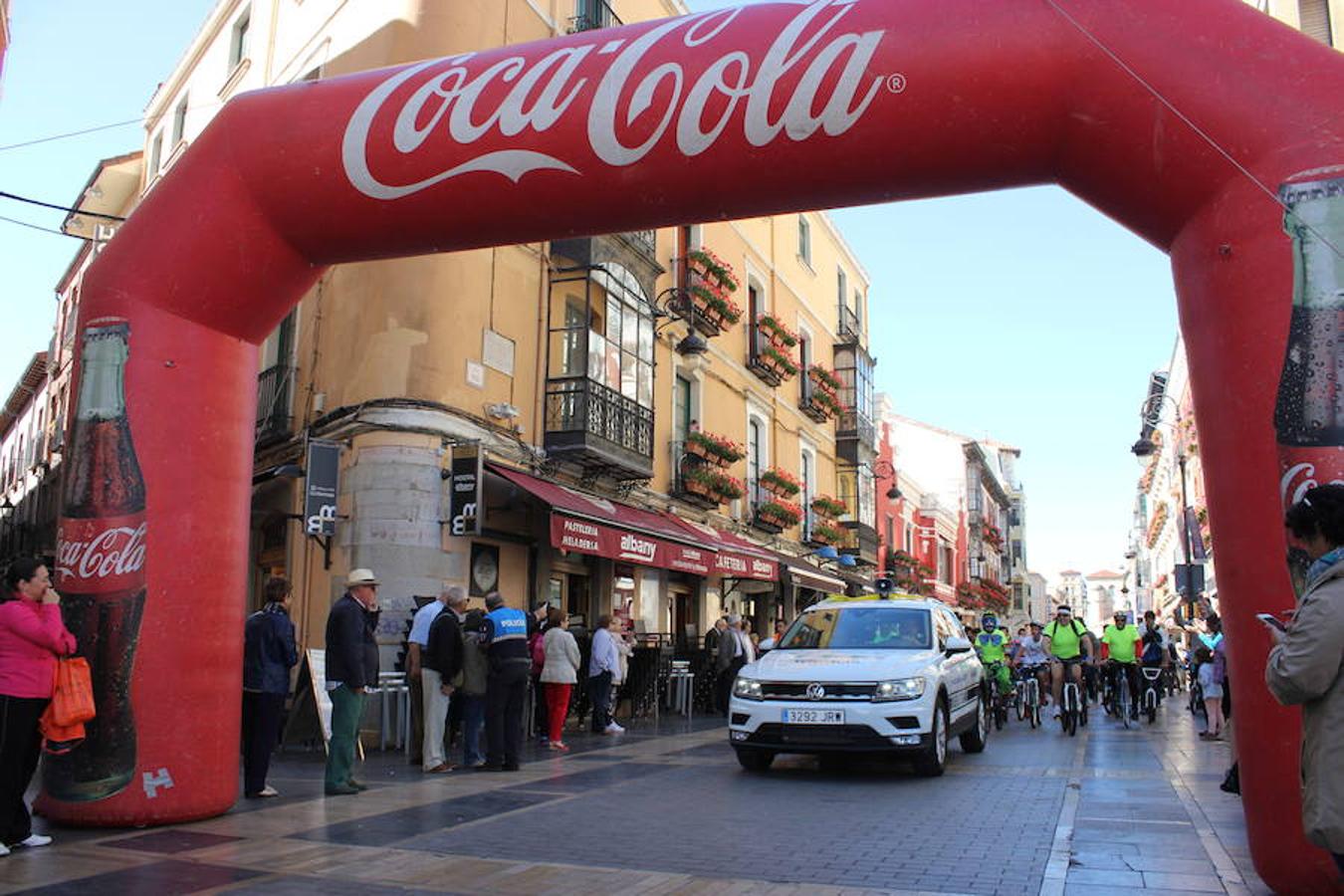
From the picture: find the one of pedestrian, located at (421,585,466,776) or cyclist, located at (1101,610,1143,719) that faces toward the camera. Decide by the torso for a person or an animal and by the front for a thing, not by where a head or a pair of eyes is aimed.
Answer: the cyclist

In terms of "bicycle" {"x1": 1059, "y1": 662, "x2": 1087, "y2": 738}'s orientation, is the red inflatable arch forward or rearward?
forward

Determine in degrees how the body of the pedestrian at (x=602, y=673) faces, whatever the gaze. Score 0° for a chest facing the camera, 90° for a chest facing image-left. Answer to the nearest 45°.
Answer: approximately 270°

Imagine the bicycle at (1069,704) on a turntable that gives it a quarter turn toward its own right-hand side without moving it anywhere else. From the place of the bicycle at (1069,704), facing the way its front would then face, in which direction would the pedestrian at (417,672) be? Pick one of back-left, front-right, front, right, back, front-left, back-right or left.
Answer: front-left

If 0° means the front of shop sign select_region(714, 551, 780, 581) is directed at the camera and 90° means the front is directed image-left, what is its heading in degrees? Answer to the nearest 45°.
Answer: approximately 315°

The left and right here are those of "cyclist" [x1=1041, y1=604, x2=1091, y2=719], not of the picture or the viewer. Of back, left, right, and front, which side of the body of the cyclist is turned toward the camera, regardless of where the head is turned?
front

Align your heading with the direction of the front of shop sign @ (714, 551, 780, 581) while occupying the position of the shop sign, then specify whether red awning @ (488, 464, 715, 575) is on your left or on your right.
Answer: on your right

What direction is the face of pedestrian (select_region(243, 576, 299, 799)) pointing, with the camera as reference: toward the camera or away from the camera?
away from the camera

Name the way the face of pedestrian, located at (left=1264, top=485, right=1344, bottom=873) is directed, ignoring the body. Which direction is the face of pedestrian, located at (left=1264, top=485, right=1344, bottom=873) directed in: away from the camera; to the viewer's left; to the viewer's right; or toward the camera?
to the viewer's left

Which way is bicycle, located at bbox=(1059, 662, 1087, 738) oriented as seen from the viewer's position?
toward the camera

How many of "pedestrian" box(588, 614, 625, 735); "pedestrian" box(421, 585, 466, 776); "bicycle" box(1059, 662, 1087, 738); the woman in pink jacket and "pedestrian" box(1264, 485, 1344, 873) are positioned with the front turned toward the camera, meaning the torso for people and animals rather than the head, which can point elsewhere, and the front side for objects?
1

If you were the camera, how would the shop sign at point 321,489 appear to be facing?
facing the viewer

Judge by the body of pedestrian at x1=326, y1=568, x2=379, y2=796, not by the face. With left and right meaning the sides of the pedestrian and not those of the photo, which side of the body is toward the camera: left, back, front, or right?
right
